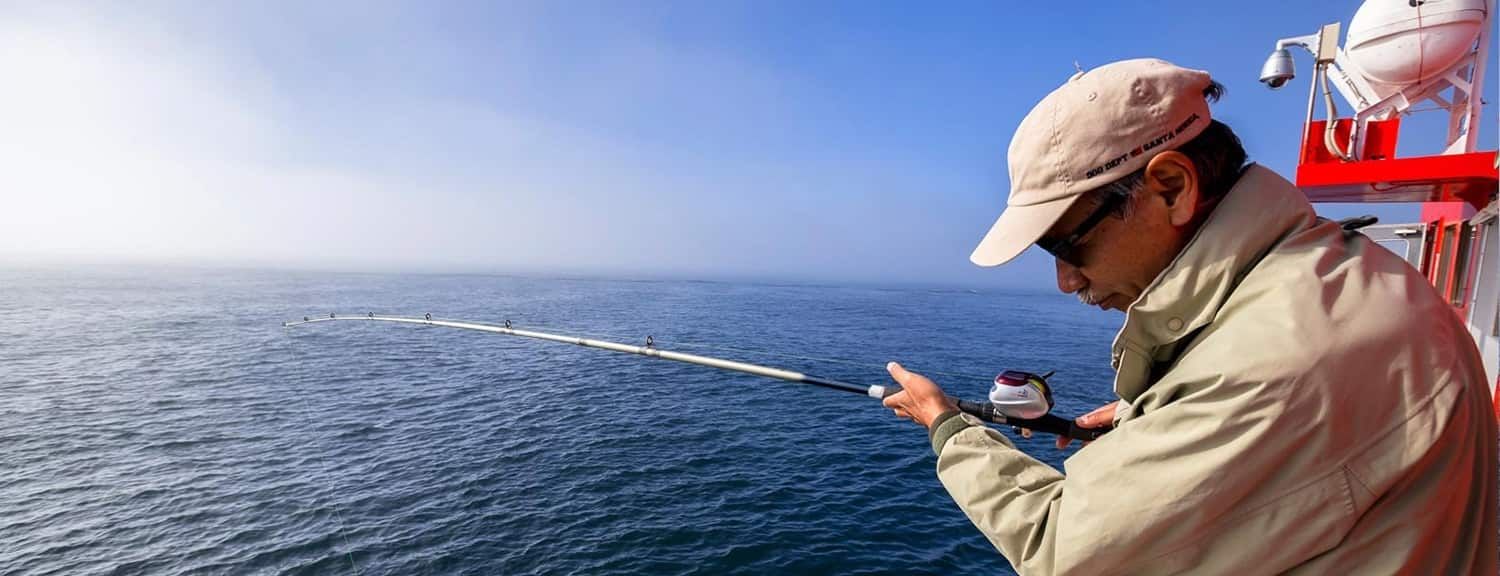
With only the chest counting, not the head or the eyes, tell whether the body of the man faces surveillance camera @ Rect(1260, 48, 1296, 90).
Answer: no

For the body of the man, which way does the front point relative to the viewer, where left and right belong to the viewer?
facing to the left of the viewer

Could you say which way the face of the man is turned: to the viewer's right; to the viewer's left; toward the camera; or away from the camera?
to the viewer's left

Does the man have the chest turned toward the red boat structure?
no
